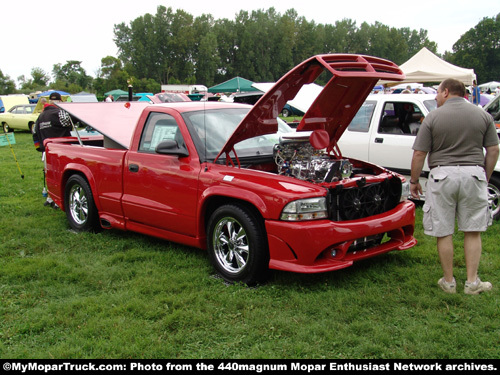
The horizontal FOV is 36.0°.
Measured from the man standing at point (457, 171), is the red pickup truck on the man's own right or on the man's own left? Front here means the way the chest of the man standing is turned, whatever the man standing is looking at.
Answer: on the man's own left

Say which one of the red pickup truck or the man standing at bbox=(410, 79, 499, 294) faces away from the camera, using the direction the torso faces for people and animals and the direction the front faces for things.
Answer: the man standing

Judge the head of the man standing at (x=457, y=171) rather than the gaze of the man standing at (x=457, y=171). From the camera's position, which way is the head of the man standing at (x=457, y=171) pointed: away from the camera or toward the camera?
away from the camera

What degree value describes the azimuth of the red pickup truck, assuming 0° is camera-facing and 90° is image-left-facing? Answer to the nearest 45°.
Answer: approximately 315°

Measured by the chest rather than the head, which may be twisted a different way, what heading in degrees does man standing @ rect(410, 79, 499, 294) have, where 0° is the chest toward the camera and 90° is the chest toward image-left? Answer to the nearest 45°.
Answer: approximately 180°

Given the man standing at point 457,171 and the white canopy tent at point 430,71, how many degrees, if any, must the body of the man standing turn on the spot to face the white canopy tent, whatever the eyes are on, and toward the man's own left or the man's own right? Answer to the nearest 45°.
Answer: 0° — they already face it

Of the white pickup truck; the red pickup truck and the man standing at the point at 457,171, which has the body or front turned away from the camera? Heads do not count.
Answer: the man standing

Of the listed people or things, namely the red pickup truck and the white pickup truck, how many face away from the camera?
0

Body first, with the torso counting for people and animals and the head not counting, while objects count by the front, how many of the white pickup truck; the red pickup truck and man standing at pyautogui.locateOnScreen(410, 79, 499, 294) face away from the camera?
1

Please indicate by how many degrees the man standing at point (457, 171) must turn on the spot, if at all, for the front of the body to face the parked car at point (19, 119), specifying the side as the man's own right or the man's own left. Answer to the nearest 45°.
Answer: approximately 45° to the man's own left

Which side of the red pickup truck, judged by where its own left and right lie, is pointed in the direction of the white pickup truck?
left

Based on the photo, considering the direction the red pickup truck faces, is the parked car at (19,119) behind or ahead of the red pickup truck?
behind

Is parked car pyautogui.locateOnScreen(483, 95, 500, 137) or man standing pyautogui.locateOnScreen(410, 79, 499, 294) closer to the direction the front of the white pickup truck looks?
the man standing

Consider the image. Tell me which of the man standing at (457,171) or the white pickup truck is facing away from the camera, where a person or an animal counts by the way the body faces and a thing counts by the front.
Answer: the man standing
